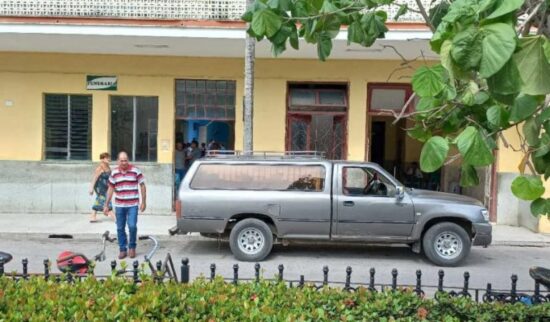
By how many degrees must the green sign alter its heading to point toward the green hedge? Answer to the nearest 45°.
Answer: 0° — it already faces it

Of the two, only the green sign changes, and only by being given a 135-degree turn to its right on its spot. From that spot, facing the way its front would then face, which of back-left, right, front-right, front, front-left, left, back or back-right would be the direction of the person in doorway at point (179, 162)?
back-right

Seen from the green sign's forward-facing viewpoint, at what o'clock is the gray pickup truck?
The gray pickup truck is roughly at 11 o'clock from the green sign.

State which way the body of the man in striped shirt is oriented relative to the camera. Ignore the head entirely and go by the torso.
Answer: toward the camera

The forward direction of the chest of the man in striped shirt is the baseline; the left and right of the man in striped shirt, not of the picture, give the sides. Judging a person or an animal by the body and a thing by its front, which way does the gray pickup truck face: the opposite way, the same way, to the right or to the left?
to the left

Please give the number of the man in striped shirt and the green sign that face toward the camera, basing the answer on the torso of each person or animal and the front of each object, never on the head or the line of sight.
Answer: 2

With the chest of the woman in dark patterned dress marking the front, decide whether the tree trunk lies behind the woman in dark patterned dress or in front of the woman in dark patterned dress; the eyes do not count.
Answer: in front

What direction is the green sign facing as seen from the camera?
toward the camera

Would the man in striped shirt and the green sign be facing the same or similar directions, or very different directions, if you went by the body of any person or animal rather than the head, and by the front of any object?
same or similar directions

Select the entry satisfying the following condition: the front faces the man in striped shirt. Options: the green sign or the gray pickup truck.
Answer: the green sign

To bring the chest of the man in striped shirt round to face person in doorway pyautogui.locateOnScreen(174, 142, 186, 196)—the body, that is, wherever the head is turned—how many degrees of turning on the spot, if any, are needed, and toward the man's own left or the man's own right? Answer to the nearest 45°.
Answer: approximately 180°

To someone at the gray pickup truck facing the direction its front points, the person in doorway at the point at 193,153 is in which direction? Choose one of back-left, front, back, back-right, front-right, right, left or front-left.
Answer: back-left

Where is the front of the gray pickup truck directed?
to the viewer's right
